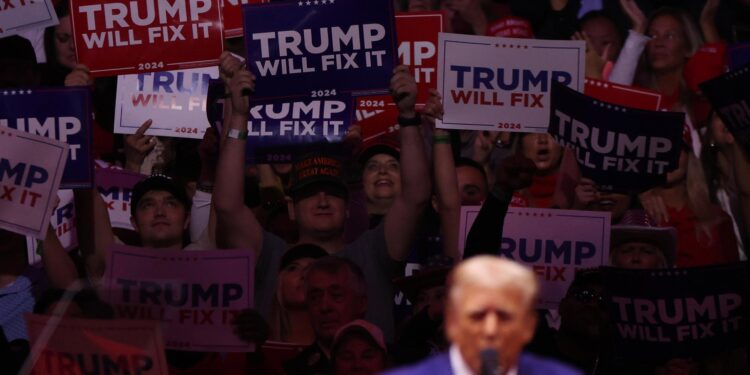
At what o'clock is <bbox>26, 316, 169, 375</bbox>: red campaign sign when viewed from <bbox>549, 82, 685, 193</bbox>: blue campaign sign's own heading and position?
The red campaign sign is roughly at 2 o'clock from the blue campaign sign.

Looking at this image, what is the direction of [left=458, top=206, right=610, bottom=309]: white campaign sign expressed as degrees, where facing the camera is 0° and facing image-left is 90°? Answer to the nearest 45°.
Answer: approximately 0°

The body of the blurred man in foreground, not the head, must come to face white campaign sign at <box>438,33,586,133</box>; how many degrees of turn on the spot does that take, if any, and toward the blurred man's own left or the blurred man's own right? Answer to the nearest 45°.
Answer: approximately 180°

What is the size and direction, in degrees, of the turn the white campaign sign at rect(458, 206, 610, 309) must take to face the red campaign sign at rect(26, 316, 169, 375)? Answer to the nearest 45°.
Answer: approximately 45° to its right
